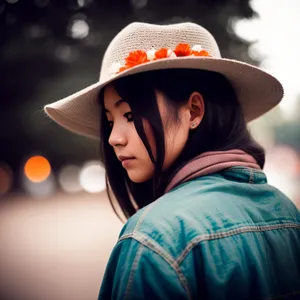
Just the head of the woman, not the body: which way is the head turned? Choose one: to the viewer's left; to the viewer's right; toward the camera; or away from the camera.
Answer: to the viewer's left

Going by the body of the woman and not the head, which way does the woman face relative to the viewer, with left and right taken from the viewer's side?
facing away from the viewer and to the left of the viewer
